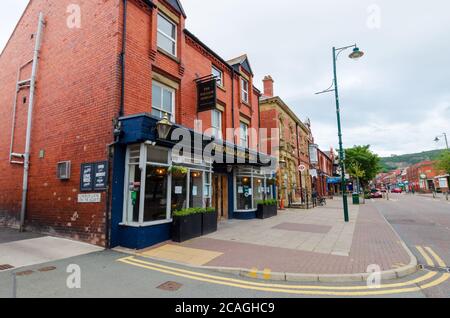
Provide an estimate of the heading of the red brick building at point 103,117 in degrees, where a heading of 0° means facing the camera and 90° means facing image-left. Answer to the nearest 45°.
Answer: approximately 315°

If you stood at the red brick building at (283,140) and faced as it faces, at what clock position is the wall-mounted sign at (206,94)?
The wall-mounted sign is roughly at 2 o'clock from the red brick building.

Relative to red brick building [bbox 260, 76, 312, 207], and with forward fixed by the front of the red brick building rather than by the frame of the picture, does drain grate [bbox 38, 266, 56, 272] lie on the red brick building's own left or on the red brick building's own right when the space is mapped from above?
on the red brick building's own right

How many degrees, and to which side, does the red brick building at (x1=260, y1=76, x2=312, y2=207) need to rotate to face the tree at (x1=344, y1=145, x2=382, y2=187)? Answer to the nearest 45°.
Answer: approximately 90° to its left

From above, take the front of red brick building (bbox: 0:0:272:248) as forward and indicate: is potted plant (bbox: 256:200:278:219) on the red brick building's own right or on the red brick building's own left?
on the red brick building's own left

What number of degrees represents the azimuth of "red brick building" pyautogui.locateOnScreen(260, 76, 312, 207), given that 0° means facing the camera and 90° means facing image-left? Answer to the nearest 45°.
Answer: approximately 315°

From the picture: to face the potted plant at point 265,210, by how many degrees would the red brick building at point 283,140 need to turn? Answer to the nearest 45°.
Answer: approximately 45° to its right

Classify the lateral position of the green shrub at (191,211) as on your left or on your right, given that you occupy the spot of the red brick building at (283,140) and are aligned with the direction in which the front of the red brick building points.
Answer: on your right

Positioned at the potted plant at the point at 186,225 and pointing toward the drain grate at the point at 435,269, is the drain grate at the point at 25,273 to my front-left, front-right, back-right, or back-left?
back-right
